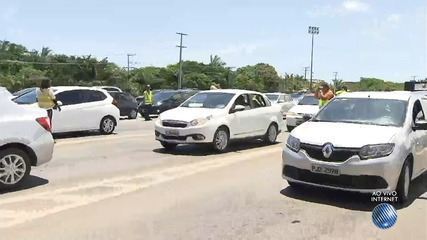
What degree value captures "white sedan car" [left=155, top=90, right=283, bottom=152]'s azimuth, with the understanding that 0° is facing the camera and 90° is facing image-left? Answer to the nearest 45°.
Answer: approximately 45°

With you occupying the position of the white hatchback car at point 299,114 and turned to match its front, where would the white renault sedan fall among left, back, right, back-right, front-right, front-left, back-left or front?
front-left

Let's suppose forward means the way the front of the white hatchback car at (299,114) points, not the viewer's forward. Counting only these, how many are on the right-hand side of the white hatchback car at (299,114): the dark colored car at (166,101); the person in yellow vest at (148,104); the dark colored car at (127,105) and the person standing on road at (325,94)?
3

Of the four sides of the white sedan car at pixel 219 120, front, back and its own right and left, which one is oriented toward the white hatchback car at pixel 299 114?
back

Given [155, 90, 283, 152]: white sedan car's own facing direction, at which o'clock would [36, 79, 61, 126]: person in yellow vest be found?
The person in yellow vest is roughly at 2 o'clock from the white sedan car.

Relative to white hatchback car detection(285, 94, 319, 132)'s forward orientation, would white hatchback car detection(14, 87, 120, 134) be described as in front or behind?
in front

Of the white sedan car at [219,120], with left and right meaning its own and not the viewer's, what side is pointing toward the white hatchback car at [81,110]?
right

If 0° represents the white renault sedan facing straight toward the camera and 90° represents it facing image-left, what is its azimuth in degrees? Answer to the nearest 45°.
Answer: approximately 45°

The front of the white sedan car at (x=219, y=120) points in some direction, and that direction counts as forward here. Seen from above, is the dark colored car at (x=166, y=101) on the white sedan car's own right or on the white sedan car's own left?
on the white sedan car's own right

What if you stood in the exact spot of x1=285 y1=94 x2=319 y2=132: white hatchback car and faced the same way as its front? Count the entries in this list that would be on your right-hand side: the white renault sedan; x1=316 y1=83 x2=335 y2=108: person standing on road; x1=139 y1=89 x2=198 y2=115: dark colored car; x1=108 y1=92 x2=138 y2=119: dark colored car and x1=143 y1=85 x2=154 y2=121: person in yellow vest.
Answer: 3
